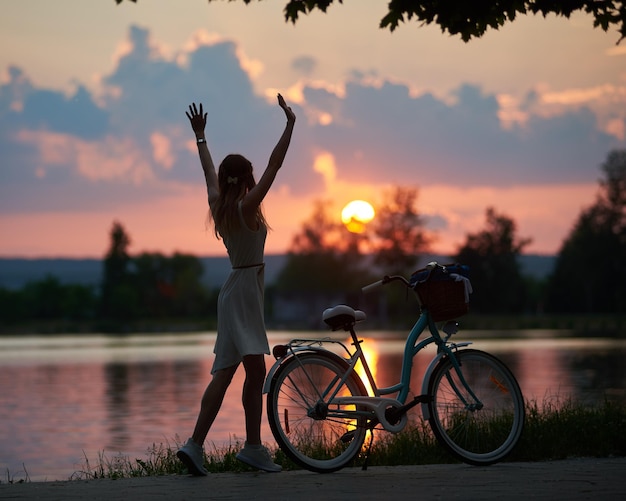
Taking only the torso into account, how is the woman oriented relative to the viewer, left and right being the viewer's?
facing away from the viewer and to the right of the viewer
